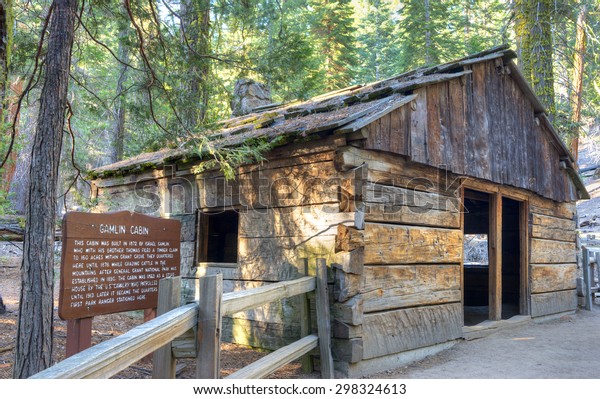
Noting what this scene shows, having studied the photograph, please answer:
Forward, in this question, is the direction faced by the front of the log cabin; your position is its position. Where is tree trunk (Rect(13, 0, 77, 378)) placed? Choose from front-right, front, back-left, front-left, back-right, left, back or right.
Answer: right

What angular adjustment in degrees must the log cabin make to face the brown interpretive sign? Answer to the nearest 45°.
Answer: approximately 90° to its right

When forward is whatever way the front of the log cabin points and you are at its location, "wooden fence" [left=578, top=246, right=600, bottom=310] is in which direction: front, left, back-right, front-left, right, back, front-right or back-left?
left

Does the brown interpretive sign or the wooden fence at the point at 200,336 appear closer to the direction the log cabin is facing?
the wooden fence

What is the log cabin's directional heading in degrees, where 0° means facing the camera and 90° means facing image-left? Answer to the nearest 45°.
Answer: approximately 315°

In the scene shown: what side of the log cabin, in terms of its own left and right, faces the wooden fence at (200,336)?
right
